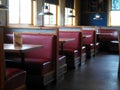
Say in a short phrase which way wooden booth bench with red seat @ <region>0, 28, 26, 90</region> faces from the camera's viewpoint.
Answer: facing away from the viewer and to the right of the viewer

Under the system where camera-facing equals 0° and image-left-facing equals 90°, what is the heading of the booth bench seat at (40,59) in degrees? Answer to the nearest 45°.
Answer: approximately 45°

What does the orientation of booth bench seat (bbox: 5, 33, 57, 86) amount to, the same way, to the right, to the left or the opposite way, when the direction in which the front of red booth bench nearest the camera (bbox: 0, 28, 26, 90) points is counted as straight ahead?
the opposite way
